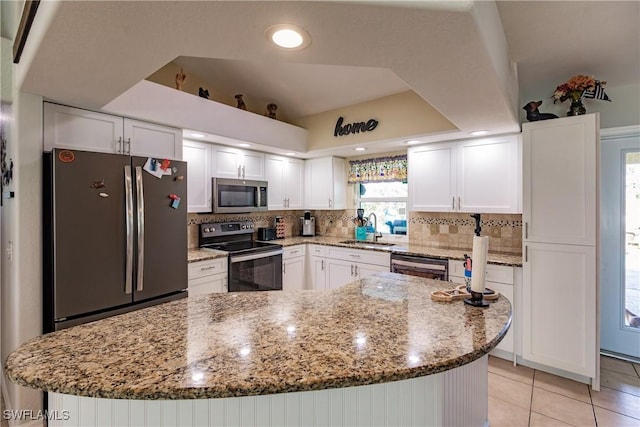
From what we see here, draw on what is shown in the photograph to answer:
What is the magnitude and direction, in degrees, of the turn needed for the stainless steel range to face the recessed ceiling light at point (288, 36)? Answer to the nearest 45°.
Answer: approximately 45° to its right

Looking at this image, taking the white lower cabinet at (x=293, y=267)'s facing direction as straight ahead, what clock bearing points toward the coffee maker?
The coffee maker is roughly at 8 o'clock from the white lower cabinet.

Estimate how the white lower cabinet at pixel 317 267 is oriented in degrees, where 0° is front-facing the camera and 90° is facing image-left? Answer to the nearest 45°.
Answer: approximately 45°

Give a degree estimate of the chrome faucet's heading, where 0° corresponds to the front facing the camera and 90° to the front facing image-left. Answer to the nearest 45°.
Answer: approximately 45°

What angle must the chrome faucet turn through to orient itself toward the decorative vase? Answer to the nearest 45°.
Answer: approximately 90° to its left

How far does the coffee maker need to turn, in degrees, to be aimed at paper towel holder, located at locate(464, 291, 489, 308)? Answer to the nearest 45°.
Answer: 0° — it already faces it

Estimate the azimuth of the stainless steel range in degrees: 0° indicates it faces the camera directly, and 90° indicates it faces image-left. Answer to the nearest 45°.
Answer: approximately 315°
